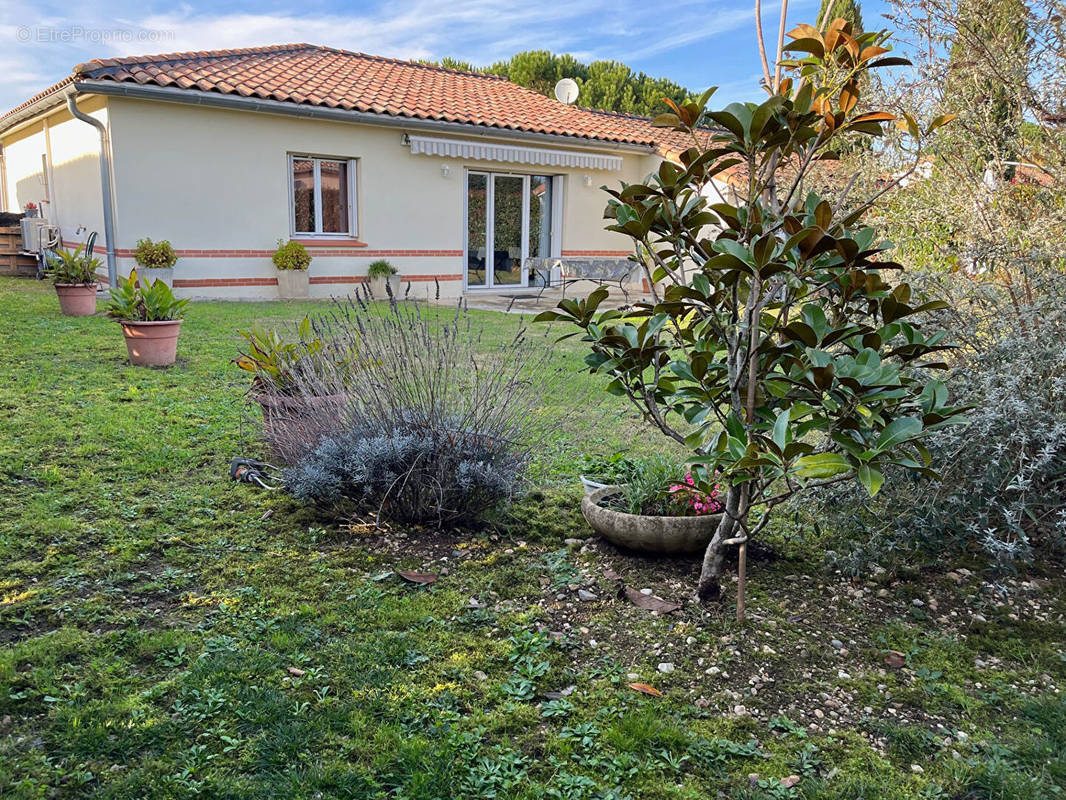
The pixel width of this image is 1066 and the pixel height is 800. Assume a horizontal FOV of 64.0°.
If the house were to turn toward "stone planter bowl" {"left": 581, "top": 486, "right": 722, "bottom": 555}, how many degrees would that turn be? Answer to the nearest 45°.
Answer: approximately 45° to its right

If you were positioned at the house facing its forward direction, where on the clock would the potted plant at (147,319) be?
The potted plant is roughly at 2 o'clock from the house.

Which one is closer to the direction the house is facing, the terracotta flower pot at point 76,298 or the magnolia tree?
the magnolia tree

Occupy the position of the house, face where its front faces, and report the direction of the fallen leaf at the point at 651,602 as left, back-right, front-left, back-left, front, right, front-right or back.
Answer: front-right

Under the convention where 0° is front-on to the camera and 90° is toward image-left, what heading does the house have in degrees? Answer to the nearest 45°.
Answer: approximately 315°

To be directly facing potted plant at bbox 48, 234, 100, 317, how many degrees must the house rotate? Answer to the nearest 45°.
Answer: approximately 90° to its right

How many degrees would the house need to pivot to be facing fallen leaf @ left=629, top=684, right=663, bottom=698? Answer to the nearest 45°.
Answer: approximately 45° to its right

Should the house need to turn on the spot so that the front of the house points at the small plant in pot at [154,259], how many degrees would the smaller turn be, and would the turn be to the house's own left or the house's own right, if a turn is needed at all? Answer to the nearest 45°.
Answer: approximately 90° to the house's own right
